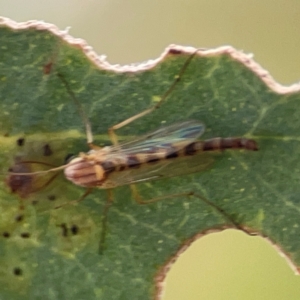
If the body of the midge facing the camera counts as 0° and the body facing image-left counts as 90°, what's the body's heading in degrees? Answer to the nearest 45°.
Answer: approximately 90°
